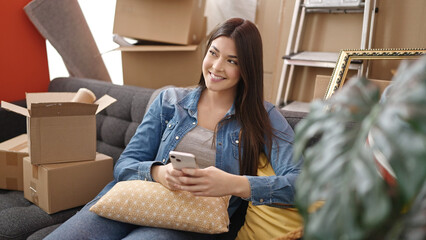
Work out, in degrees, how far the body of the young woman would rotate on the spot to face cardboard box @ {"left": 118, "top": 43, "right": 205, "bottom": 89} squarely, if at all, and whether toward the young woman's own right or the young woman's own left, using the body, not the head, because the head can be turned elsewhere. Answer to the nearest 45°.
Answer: approximately 135° to the young woman's own right

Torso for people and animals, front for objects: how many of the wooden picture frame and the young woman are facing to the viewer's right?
0

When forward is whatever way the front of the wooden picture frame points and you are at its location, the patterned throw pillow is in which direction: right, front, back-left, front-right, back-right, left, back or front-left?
front-right

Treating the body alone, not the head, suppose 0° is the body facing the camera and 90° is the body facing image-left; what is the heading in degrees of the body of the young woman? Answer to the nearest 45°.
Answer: approximately 45°

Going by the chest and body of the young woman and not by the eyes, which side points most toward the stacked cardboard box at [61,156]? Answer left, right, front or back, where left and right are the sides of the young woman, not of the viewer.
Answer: right

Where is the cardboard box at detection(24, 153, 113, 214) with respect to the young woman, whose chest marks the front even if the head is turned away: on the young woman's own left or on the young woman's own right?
on the young woman's own right

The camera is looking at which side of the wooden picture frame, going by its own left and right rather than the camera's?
front

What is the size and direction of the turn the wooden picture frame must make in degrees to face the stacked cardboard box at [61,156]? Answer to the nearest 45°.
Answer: approximately 45° to its right

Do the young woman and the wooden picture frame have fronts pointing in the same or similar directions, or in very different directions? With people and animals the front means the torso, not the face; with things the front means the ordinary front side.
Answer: same or similar directions

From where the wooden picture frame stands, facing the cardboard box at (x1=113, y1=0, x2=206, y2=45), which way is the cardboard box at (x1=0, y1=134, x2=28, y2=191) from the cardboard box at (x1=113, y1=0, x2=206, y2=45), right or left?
left

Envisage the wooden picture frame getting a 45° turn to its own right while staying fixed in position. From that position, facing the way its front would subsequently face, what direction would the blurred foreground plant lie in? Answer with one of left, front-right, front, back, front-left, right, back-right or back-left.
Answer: front-left
